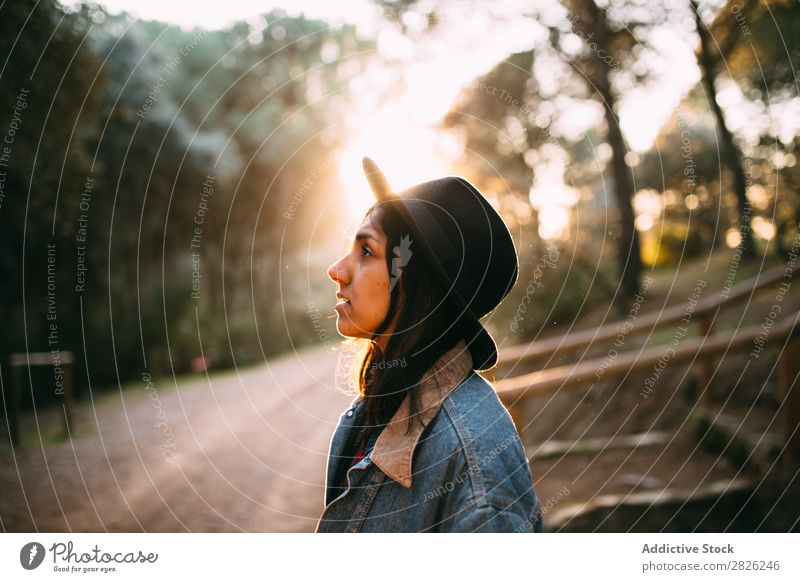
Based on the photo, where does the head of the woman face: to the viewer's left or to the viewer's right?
to the viewer's left

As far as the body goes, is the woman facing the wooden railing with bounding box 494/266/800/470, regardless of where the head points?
no

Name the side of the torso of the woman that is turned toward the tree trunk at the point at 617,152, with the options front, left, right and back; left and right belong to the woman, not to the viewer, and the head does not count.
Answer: right

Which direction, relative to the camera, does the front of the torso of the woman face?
to the viewer's left
